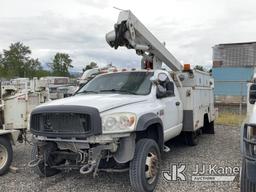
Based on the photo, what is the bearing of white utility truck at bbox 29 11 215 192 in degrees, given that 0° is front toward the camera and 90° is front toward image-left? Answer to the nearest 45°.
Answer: approximately 45°

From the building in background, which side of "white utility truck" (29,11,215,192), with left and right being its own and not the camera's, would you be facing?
back

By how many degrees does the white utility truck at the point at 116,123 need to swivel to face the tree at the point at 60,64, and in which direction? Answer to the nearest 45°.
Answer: approximately 135° to its right

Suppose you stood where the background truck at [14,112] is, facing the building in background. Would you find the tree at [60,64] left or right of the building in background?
left

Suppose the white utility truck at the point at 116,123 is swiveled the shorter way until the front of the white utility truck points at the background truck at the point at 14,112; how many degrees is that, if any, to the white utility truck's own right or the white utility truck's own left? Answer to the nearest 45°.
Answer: approximately 90° to the white utility truck's own right

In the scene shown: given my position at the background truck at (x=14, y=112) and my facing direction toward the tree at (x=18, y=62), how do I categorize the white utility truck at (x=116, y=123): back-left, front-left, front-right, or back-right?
back-right
